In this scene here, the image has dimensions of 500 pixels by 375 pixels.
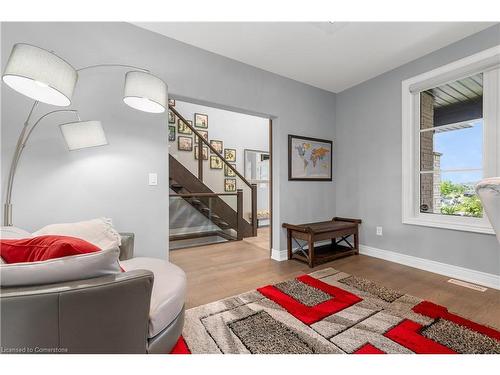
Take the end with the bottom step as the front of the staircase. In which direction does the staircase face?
to the viewer's right

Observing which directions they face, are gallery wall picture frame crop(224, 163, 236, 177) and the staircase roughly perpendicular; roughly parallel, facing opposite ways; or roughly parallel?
roughly perpendicular

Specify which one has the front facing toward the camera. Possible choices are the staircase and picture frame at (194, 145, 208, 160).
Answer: the picture frame

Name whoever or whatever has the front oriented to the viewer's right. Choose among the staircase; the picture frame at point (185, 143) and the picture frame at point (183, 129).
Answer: the staircase

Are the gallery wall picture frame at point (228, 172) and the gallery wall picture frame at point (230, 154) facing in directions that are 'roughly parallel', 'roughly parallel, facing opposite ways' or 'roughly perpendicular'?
roughly parallel

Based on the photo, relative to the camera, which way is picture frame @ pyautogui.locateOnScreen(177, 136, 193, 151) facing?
toward the camera

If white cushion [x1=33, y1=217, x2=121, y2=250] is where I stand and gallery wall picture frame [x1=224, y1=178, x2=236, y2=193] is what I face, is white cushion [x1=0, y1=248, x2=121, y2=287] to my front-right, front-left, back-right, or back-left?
back-right

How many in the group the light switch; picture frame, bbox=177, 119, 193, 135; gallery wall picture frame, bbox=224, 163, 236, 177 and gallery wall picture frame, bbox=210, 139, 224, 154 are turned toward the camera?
4

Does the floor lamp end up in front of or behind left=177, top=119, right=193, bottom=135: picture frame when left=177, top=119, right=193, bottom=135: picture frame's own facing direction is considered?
in front

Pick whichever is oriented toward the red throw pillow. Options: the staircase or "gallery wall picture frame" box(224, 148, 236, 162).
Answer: the gallery wall picture frame

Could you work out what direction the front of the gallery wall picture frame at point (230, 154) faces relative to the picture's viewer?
facing the viewer

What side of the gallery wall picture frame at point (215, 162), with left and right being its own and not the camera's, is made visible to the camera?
front

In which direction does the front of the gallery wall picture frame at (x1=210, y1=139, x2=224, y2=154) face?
toward the camera

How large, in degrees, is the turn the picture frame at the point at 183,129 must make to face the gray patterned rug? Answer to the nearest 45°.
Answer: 0° — it already faces it

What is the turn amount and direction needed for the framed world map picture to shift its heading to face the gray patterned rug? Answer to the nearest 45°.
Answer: approximately 45° to its right

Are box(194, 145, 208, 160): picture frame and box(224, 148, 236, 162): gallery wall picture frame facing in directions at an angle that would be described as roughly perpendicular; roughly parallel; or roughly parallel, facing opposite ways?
roughly parallel

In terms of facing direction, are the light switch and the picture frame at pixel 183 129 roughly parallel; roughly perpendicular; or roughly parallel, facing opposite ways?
roughly parallel

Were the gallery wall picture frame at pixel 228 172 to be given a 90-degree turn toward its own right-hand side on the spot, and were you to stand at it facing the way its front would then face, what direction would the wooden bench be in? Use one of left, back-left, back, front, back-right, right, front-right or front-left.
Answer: back-left

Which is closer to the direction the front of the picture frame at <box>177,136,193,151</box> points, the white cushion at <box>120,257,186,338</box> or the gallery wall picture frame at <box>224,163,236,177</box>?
the white cushion

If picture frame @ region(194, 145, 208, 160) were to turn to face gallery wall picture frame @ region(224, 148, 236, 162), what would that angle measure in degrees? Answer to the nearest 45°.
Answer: approximately 135° to its left
